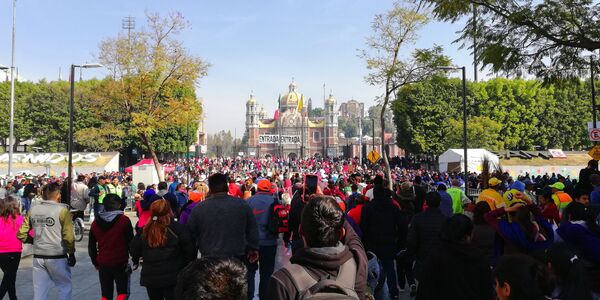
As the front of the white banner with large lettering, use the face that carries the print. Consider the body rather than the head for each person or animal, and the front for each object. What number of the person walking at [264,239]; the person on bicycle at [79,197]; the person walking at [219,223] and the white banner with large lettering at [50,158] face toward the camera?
1

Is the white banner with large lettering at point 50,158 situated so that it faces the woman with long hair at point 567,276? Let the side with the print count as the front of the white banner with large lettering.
yes

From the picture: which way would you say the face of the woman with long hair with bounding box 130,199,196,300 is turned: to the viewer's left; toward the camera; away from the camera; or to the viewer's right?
away from the camera

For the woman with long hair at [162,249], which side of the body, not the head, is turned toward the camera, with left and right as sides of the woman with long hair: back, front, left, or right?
back

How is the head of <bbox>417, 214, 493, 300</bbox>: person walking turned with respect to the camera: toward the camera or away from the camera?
away from the camera

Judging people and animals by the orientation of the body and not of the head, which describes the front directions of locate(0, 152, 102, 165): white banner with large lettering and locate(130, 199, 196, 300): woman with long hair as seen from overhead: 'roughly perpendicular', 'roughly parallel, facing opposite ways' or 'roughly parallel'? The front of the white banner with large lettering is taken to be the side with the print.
roughly parallel, facing opposite ways

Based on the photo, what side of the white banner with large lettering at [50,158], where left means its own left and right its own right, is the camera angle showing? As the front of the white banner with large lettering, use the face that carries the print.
front

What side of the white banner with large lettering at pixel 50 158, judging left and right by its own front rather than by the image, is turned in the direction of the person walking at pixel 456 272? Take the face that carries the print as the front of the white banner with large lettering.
front

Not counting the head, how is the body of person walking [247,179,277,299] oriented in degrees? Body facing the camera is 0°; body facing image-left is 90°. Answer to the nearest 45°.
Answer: approximately 180°

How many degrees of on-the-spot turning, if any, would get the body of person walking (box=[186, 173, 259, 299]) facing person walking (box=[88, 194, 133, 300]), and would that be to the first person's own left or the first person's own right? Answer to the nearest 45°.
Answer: approximately 90° to the first person's own left

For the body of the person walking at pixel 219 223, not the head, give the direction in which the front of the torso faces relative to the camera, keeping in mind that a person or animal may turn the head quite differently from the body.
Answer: away from the camera

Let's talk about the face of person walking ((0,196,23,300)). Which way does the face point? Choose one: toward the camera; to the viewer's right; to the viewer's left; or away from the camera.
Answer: away from the camera
